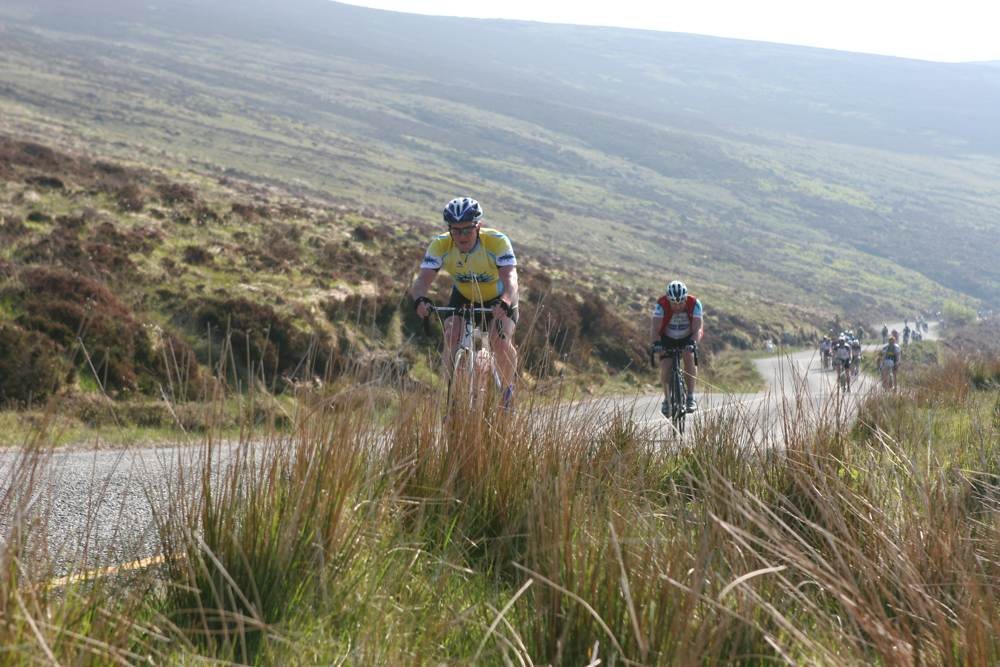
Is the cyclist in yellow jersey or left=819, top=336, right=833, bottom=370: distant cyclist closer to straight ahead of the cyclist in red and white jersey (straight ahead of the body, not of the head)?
the cyclist in yellow jersey

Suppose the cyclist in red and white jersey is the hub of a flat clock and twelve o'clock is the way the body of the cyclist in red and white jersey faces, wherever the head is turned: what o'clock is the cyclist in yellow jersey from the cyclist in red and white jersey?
The cyclist in yellow jersey is roughly at 1 o'clock from the cyclist in red and white jersey.

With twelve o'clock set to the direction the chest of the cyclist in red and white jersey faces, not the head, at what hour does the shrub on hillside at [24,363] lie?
The shrub on hillside is roughly at 3 o'clock from the cyclist in red and white jersey.

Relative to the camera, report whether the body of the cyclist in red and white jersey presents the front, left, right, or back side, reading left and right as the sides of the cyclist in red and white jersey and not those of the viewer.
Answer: front

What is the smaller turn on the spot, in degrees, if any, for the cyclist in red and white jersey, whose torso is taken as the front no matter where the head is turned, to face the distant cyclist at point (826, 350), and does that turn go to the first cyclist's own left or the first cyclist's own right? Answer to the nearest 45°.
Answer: approximately 180°

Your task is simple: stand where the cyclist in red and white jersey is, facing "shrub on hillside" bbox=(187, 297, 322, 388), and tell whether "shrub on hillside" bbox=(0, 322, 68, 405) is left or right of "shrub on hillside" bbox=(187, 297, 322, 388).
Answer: left

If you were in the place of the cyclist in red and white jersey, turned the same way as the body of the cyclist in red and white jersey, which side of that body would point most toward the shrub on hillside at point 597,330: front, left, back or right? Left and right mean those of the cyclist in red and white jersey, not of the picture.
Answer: back
